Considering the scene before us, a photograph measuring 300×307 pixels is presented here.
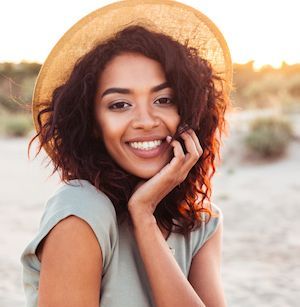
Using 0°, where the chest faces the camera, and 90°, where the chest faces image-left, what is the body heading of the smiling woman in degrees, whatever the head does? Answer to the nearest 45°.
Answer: approximately 315°

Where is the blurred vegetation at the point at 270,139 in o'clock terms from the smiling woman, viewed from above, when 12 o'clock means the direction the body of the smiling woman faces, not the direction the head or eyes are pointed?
The blurred vegetation is roughly at 8 o'clock from the smiling woman.

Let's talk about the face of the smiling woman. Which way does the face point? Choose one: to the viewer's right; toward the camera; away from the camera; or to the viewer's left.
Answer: toward the camera
